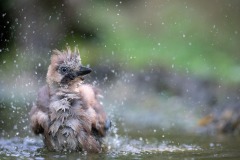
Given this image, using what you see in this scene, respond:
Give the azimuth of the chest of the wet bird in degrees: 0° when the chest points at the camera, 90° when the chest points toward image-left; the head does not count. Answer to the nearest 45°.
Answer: approximately 0°
